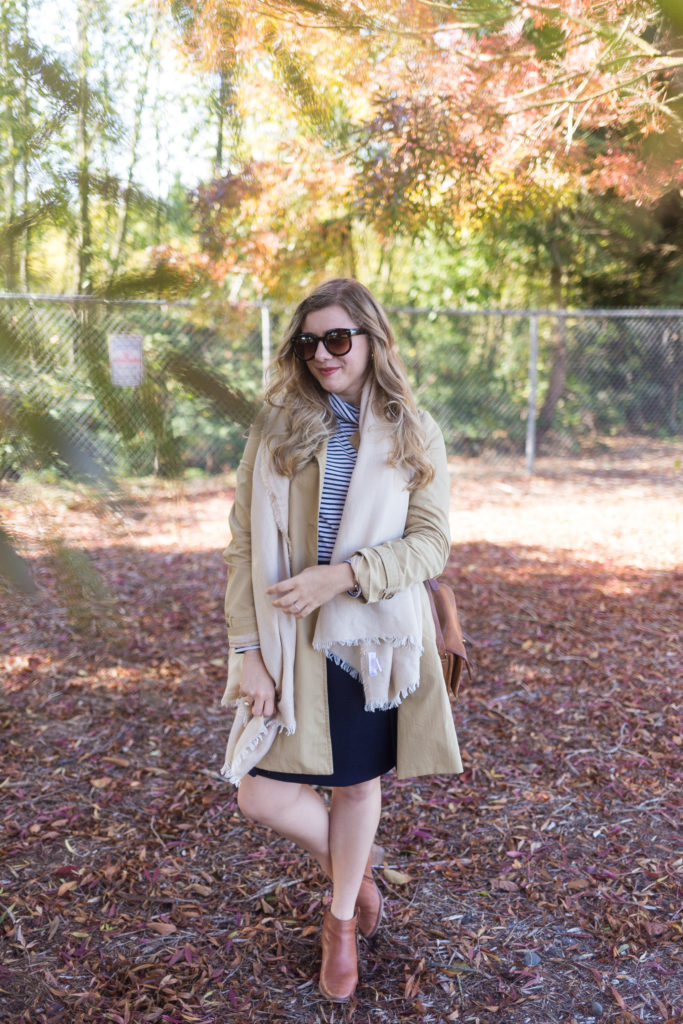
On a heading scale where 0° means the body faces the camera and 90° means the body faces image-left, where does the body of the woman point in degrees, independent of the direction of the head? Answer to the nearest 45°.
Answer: approximately 0°

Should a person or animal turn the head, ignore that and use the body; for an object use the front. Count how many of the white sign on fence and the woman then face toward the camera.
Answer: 2

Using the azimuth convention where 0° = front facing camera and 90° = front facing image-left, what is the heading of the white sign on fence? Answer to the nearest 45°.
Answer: approximately 0°
